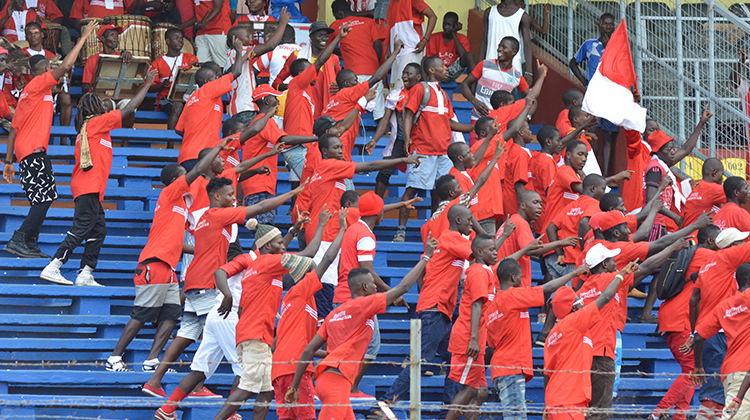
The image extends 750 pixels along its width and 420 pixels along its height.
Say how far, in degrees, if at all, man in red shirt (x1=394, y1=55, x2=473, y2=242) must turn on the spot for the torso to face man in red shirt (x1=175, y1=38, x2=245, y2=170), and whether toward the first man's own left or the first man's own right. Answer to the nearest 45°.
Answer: approximately 135° to the first man's own right

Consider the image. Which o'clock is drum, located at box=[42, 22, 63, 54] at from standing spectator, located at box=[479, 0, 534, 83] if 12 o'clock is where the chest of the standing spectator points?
The drum is roughly at 3 o'clock from the standing spectator.

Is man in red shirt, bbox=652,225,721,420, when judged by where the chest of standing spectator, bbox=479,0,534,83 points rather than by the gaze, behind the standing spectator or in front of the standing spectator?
in front

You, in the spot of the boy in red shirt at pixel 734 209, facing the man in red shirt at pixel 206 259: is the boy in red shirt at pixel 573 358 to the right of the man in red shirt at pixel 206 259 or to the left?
left

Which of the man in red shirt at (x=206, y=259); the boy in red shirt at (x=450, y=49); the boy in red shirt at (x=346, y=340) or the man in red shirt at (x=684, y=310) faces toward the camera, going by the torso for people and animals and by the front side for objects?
the boy in red shirt at (x=450, y=49)
